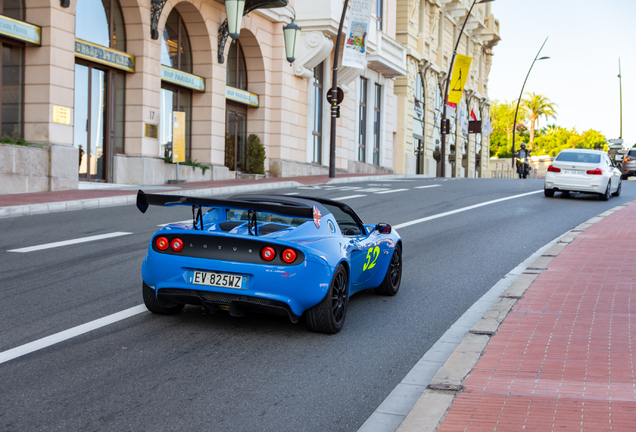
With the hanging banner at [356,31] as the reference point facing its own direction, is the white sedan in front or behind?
in front

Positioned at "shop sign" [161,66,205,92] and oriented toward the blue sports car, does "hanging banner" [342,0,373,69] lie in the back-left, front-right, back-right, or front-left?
back-left

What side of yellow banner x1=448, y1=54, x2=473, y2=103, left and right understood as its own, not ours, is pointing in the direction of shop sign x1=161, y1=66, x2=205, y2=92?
front

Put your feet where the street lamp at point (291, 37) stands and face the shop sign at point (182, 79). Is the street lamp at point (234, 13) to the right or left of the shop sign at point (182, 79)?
left

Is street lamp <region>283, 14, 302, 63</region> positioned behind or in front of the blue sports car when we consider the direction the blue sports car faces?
in front

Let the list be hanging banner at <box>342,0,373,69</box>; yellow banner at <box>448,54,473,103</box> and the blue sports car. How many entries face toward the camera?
2

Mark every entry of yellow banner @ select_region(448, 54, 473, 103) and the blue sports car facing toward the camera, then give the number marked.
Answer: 1

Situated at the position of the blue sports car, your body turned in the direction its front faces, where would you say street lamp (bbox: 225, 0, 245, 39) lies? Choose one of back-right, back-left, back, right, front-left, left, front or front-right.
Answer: front-left

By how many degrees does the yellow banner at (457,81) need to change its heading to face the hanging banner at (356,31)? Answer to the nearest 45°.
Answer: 0° — it already faces it

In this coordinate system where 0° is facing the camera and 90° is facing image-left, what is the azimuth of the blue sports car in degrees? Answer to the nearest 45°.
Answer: approximately 225°
